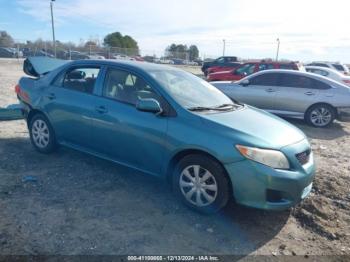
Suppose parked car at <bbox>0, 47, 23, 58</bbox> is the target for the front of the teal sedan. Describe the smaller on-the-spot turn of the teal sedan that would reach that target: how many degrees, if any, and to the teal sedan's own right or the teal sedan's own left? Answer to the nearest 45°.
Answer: approximately 180°

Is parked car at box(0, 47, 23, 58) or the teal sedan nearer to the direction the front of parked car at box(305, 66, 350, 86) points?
the parked car

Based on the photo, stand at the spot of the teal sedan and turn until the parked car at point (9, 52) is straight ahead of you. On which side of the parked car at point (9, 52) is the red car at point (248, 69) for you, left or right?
right

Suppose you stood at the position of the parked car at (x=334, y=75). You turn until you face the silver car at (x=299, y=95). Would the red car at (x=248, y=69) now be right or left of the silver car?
right

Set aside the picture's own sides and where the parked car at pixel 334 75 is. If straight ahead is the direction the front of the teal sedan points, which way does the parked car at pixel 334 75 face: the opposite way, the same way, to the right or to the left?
the opposite way

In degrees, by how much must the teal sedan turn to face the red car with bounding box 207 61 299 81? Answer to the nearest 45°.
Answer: approximately 135° to its left

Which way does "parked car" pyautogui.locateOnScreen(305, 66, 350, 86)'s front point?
to the viewer's left

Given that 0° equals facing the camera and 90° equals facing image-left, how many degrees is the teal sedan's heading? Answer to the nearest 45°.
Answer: approximately 315°

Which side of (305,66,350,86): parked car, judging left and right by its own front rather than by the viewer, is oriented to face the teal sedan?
left

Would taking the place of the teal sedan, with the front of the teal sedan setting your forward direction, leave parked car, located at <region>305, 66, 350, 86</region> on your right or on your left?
on your left

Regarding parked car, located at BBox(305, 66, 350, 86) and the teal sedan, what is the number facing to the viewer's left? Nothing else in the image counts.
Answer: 1

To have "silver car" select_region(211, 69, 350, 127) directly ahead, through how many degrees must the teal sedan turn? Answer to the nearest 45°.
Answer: approximately 90° to its left

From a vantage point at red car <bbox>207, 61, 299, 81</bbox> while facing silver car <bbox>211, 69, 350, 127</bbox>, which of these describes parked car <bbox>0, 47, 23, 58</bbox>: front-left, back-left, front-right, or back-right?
back-right
